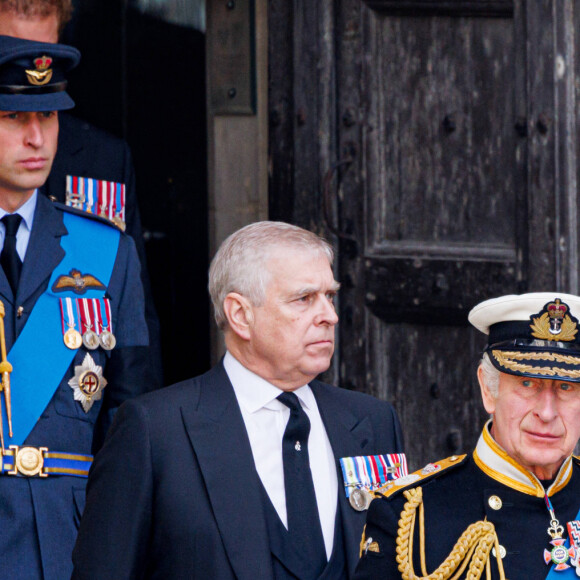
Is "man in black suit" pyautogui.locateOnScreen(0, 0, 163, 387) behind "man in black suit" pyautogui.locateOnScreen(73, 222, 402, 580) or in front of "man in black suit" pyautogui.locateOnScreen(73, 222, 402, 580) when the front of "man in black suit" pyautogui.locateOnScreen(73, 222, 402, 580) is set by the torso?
behind

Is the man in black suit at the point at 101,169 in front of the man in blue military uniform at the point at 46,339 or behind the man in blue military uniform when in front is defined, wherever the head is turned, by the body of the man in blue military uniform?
behind

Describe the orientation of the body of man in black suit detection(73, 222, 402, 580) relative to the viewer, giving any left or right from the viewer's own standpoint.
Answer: facing the viewer and to the right of the viewer

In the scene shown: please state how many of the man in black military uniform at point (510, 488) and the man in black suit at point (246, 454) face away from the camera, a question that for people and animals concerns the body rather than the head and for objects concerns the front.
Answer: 0

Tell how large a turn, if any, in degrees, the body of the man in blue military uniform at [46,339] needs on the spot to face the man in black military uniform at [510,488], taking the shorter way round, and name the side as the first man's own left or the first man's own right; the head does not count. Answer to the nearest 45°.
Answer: approximately 45° to the first man's own left

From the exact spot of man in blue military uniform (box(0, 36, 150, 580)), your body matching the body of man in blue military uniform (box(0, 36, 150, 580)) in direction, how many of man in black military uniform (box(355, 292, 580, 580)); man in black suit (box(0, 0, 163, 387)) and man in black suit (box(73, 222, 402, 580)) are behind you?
1

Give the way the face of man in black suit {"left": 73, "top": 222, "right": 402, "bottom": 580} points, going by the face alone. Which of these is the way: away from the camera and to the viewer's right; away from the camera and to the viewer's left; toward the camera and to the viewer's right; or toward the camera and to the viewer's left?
toward the camera and to the viewer's right

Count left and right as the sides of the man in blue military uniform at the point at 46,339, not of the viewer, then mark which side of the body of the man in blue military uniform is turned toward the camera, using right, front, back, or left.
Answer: front
